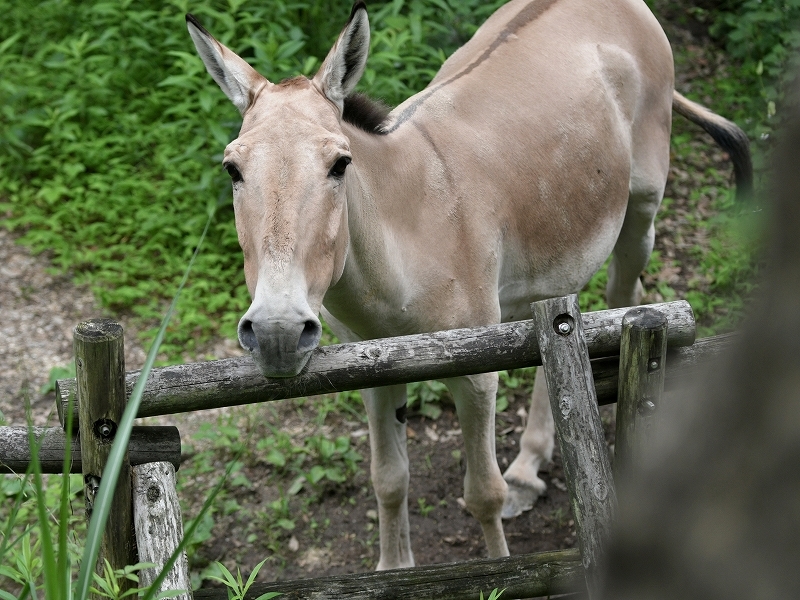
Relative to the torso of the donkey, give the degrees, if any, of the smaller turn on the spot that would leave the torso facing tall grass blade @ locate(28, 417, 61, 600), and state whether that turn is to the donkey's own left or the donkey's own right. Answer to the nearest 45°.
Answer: approximately 45° to the donkey's own left

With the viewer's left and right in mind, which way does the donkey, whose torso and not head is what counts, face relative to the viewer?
facing the viewer and to the left of the viewer
